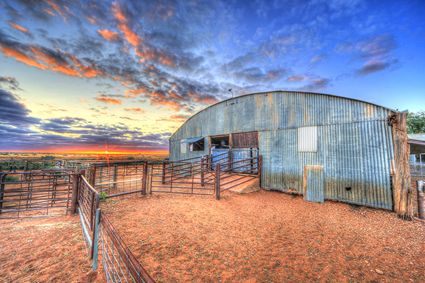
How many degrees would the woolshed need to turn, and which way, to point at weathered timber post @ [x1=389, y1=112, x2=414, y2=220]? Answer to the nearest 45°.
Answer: approximately 135° to its left

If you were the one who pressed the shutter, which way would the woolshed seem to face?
facing the viewer and to the left of the viewer

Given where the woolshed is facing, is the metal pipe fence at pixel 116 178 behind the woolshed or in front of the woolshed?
in front

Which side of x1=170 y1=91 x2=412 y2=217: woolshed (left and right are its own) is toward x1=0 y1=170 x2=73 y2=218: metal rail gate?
front

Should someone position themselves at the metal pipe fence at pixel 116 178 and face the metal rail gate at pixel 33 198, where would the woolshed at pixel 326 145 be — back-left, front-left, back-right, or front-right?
back-left

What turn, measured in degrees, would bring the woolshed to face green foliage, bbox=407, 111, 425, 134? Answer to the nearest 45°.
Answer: approximately 180°

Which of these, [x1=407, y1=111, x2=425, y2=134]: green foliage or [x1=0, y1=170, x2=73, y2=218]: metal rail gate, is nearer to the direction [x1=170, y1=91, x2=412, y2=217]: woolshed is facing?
the metal rail gate
